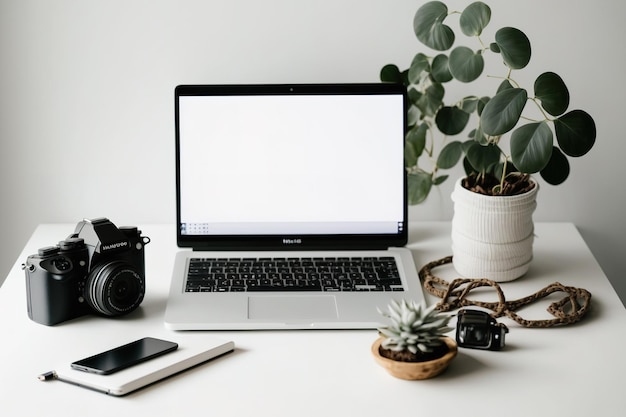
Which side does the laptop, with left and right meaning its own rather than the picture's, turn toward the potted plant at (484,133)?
left

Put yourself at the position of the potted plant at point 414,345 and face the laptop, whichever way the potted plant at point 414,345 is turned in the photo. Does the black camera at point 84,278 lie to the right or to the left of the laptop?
left

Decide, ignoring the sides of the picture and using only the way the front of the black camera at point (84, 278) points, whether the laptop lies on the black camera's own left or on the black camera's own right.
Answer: on the black camera's own left

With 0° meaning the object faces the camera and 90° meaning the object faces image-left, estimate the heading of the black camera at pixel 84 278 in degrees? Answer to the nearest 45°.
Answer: approximately 315°

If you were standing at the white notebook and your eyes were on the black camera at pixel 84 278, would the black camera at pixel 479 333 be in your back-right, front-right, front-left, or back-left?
back-right

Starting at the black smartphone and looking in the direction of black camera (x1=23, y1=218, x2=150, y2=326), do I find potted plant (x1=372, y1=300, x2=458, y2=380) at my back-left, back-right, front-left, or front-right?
back-right

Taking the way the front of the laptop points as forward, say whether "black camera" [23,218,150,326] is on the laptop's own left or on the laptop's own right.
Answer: on the laptop's own right

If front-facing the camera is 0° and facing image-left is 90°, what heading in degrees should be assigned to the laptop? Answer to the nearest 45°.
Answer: approximately 0°
